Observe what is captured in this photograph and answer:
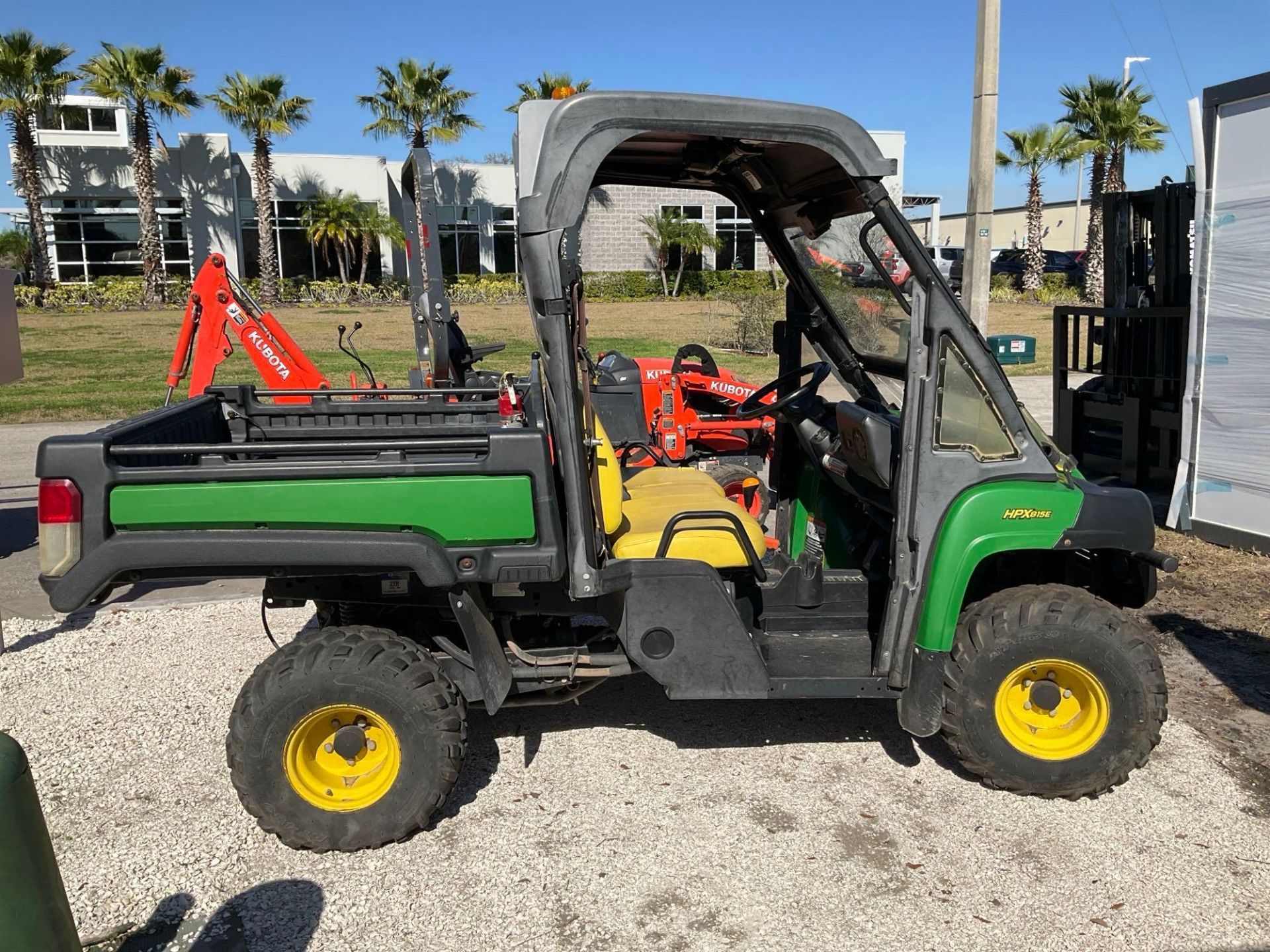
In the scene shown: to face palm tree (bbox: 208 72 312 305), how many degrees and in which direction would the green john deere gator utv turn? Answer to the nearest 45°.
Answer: approximately 90° to its left

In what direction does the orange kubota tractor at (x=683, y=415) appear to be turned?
to the viewer's right

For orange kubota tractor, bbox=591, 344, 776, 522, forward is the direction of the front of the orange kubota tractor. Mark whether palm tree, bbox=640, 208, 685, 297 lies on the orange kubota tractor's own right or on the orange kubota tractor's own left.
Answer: on the orange kubota tractor's own left

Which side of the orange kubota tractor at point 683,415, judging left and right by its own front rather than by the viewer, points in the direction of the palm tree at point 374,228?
left

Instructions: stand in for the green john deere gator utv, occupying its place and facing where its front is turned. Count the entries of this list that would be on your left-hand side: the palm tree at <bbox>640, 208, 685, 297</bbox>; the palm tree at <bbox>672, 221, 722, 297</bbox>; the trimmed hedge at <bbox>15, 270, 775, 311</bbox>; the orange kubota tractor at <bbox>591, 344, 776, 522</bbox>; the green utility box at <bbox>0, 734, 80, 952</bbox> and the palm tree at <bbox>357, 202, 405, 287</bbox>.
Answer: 5

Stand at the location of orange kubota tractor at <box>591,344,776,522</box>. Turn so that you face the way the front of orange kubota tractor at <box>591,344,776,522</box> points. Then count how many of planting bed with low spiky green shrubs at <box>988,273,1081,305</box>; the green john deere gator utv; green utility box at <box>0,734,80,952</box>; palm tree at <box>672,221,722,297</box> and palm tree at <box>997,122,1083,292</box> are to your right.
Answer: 2

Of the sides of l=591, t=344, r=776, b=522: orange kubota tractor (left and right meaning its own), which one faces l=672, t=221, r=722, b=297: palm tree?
left

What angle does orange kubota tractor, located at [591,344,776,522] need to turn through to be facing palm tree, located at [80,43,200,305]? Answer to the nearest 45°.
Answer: approximately 135° to its left

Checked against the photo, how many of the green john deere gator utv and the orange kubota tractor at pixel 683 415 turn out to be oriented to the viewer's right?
2

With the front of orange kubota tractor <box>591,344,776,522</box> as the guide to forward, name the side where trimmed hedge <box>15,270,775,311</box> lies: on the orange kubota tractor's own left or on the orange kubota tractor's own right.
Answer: on the orange kubota tractor's own left

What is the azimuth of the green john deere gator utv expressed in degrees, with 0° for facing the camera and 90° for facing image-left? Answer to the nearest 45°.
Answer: approximately 270°

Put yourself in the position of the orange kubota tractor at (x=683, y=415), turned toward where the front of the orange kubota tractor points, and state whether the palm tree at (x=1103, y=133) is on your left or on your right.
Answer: on your left

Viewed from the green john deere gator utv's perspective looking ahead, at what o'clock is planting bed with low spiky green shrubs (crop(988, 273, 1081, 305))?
The planting bed with low spiky green shrubs is roughly at 10 o'clock from the green john deere gator utv.

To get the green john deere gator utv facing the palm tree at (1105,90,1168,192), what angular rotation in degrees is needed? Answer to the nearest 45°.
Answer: approximately 45° to its left
